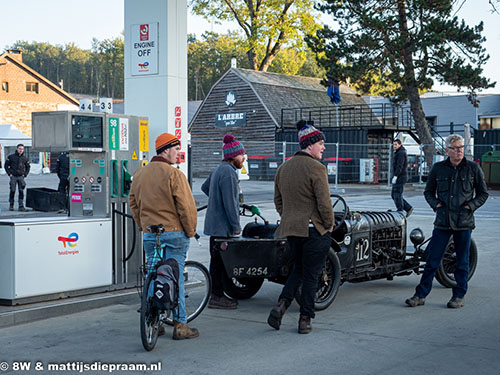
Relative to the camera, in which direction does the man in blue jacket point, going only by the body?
to the viewer's right

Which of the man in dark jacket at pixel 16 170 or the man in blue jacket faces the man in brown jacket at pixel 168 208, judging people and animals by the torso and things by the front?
the man in dark jacket

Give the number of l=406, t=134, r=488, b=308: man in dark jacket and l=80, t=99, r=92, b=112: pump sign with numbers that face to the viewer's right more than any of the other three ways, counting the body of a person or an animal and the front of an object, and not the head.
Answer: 0

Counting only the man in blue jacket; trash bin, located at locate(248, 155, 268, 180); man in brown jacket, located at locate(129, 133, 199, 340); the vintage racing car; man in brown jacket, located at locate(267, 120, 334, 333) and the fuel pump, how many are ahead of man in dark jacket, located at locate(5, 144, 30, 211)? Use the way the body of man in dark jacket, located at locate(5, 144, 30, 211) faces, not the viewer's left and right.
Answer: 5

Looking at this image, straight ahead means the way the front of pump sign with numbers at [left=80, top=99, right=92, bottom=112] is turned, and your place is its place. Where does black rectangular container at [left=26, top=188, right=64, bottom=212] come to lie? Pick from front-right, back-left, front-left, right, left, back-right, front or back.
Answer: back

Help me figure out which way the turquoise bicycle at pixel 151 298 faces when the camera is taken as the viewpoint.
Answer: facing away from the viewer and to the right of the viewer

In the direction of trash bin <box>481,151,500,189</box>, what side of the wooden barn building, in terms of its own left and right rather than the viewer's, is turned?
left

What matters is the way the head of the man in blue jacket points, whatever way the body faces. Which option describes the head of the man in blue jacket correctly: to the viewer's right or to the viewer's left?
to the viewer's right

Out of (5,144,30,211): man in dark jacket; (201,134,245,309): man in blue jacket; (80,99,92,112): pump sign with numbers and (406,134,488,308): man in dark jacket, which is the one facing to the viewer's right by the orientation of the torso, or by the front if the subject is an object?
the man in blue jacket

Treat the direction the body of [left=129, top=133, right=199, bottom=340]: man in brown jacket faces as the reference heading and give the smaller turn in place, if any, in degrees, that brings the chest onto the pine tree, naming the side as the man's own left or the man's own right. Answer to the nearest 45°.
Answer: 0° — they already face it

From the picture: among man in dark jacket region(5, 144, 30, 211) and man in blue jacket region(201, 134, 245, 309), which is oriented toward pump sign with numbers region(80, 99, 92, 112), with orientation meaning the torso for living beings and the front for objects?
the man in dark jacket

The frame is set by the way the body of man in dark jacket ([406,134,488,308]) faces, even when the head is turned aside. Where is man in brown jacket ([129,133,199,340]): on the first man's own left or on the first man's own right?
on the first man's own right

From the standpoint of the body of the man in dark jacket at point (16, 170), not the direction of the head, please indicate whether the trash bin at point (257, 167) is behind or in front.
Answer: behind

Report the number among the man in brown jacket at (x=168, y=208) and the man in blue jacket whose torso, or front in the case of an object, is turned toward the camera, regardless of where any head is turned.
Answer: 0

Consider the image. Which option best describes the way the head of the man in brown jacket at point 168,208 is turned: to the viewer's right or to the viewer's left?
to the viewer's right
